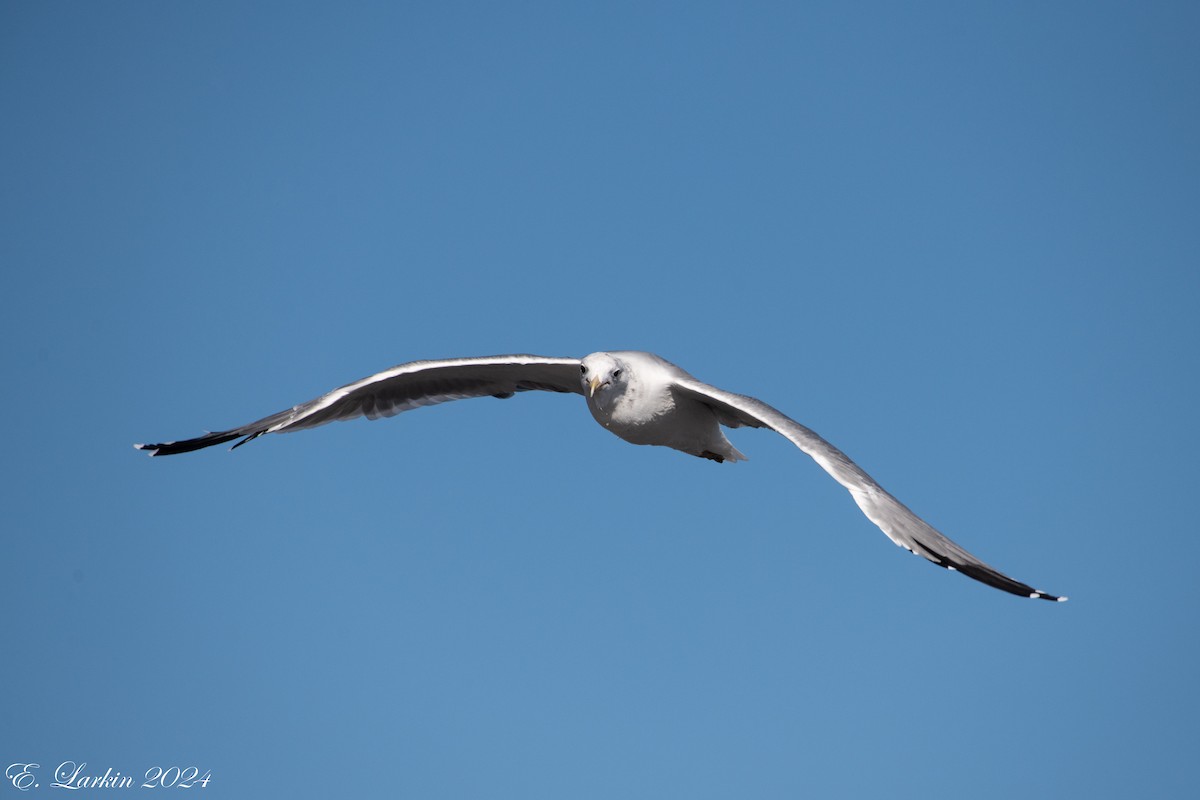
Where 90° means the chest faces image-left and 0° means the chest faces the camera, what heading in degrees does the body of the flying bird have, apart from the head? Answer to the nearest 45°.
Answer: approximately 45°
